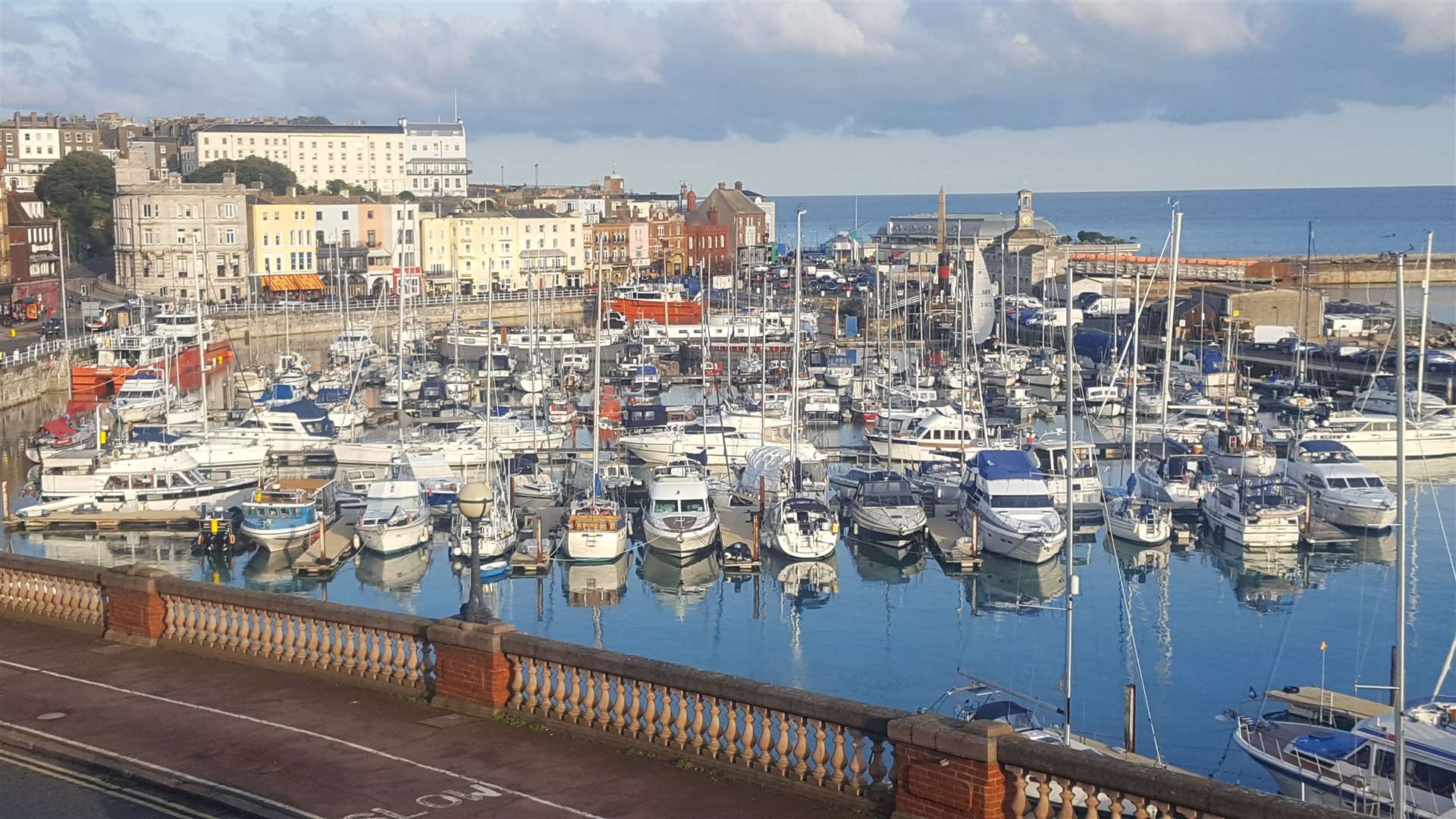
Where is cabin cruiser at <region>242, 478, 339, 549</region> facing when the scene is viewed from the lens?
facing the viewer and to the left of the viewer

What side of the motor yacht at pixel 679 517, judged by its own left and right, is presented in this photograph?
front

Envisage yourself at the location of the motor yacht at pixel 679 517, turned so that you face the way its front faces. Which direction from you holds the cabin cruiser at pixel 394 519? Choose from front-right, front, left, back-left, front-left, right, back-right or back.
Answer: right

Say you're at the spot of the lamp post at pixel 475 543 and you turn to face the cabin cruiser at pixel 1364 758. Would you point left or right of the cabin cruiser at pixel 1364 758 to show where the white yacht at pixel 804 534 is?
left

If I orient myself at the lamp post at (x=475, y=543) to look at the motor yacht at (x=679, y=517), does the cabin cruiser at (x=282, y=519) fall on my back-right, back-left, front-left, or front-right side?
front-left

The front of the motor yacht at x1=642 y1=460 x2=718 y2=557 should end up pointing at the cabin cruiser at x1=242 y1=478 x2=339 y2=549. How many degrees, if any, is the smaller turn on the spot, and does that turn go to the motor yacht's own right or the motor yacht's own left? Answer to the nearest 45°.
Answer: approximately 90° to the motor yacht's own right

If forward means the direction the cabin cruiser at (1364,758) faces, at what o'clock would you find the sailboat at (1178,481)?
the sailboat at (1178,481) is roughly at 1 o'clock from the cabin cruiser at (1364,758).

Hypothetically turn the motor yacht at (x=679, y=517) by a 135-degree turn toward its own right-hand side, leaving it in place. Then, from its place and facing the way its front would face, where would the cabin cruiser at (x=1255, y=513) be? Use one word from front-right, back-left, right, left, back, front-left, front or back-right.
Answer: back-right

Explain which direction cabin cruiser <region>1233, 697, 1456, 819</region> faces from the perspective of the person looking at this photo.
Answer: facing away from the viewer and to the left of the viewer

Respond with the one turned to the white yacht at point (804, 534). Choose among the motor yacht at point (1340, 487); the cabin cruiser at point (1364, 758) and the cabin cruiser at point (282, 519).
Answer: the cabin cruiser at point (1364, 758)

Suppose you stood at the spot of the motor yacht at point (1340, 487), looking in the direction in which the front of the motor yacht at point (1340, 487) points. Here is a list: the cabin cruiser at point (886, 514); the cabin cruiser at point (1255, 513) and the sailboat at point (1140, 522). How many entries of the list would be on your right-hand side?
3
